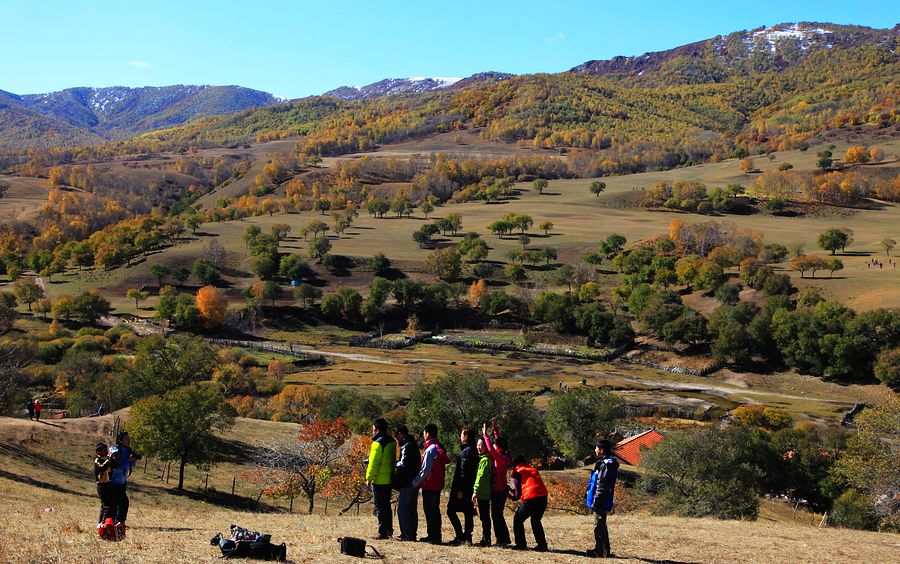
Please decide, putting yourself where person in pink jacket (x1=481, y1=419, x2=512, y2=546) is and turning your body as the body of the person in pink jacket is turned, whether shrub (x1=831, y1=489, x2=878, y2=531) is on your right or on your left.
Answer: on your right

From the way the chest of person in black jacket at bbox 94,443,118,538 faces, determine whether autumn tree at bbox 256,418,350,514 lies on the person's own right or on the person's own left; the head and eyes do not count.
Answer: on the person's own left
